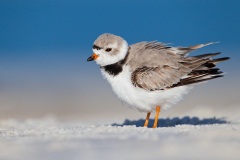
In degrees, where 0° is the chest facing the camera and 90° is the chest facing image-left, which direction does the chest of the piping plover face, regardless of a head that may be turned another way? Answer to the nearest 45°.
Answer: approximately 90°
